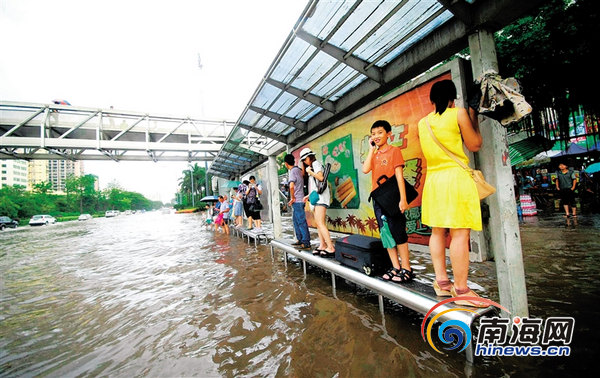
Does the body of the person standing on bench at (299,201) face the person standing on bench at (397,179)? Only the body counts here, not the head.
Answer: no

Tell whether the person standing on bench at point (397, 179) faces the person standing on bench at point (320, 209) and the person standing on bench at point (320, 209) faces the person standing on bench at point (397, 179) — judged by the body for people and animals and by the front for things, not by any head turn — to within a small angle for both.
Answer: no

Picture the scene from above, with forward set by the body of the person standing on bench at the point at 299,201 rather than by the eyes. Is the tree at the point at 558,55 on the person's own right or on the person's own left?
on the person's own right

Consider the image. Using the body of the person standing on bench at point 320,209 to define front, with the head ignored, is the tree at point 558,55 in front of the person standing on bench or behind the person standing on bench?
behind

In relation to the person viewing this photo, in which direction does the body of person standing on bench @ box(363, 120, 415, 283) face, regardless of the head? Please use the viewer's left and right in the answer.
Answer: facing the viewer and to the left of the viewer

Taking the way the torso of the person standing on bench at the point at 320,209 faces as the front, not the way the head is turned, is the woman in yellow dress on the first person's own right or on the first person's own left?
on the first person's own left

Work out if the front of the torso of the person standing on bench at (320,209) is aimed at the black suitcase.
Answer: no

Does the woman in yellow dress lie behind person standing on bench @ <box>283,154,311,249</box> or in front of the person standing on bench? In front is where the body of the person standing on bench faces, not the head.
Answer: behind

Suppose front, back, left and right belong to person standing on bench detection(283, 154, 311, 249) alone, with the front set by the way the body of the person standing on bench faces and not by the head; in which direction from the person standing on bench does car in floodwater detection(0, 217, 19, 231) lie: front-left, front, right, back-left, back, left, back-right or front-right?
front

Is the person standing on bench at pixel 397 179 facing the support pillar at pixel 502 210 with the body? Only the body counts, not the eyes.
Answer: no

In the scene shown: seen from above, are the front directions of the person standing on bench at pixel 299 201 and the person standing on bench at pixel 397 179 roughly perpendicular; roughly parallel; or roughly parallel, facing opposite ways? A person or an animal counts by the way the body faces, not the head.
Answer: roughly perpendicular

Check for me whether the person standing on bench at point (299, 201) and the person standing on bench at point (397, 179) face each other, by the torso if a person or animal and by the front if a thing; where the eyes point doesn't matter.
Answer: no

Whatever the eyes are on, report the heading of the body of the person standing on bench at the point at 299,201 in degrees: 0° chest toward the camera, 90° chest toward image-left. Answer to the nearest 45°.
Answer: approximately 135°

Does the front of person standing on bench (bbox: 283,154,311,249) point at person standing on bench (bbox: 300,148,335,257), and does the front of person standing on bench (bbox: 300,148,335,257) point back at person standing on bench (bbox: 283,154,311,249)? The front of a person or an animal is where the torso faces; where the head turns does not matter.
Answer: no

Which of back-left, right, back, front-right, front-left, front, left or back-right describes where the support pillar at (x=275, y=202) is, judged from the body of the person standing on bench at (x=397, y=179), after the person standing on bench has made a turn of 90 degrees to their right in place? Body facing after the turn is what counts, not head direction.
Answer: front

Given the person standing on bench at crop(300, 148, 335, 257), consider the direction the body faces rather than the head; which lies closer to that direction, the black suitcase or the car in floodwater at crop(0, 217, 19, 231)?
the car in floodwater

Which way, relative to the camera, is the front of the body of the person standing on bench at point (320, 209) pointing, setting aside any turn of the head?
to the viewer's left
